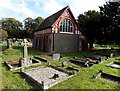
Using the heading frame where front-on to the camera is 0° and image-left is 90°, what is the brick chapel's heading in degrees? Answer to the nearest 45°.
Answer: approximately 315°

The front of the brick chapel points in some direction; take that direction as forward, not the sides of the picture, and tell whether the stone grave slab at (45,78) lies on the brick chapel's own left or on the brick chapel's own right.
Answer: on the brick chapel's own right

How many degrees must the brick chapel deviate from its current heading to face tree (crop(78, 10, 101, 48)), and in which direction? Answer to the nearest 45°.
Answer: approximately 90° to its left

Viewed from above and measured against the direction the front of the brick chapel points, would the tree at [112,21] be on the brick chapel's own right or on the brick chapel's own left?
on the brick chapel's own left
